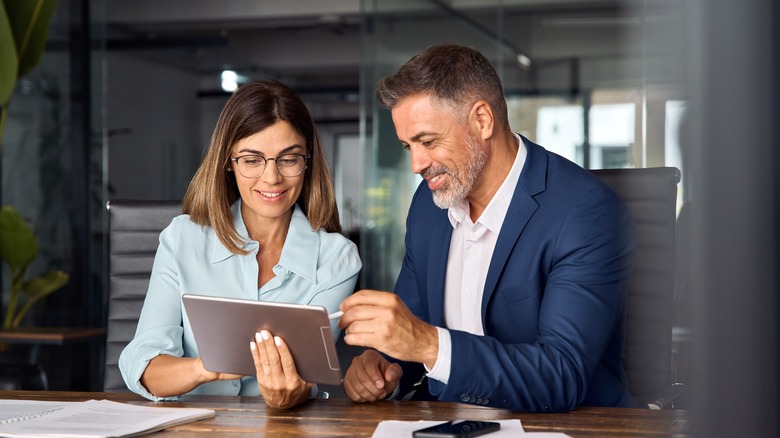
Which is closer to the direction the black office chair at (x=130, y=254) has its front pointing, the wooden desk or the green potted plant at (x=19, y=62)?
the wooden desk

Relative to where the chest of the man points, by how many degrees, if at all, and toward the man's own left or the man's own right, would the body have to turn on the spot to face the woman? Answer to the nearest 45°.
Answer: approximately 45° to the man's own right

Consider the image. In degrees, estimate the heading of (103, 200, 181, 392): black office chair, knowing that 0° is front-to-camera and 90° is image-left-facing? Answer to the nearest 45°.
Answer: approximately 0°

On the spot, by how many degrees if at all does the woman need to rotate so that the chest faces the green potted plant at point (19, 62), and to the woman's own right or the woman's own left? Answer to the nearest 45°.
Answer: approximately 135° to the woman's own right

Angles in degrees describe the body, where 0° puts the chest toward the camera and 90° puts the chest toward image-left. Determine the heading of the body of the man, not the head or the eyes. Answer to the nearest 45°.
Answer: approximately 45°

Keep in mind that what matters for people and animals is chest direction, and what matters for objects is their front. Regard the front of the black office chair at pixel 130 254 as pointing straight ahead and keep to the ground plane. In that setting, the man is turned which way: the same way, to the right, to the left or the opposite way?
to the right

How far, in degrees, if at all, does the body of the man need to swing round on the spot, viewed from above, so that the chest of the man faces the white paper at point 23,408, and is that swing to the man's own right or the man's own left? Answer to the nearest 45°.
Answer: approximately 45° to the man's own right

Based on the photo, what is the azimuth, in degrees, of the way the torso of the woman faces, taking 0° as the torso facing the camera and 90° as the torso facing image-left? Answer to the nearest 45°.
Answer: approximately 0°
